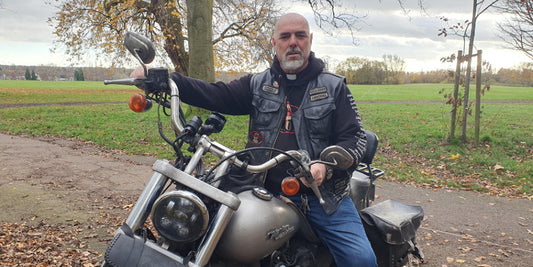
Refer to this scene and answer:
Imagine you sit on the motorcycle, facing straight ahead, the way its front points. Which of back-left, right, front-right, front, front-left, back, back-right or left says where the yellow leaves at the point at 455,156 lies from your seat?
back

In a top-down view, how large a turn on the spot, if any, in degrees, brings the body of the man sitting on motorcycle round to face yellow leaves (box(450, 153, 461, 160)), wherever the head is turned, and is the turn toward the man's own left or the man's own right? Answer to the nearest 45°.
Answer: approximately 135° to the man's own left
